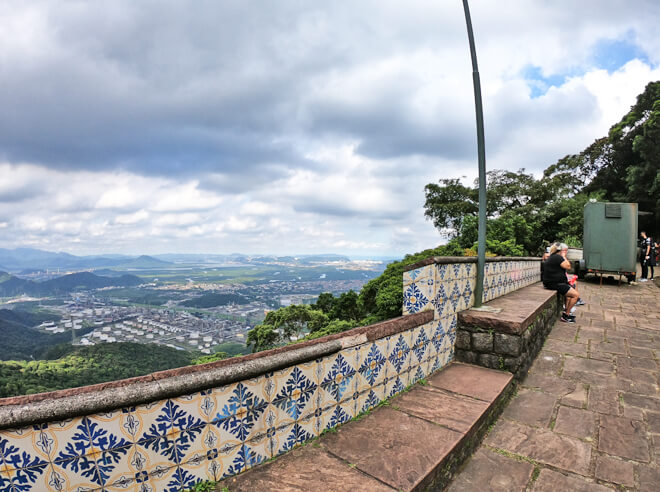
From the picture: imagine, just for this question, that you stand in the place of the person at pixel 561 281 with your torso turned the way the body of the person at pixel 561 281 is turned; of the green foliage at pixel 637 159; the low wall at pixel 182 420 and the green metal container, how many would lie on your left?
2

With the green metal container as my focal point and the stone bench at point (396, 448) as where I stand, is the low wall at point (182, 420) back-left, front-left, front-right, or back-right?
back-left

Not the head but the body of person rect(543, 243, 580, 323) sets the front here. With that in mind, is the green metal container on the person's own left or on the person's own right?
on the person's own left

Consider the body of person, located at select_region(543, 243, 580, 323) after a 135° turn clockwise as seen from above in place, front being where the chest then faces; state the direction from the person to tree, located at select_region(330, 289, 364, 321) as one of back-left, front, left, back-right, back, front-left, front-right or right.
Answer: right

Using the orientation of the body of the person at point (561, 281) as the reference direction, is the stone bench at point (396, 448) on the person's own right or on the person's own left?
on the person's own right

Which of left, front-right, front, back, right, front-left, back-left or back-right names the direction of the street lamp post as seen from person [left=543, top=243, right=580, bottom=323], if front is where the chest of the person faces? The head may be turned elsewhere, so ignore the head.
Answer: right

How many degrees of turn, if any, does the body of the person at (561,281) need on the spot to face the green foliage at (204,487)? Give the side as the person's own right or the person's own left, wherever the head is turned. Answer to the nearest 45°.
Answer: approximately 90° to the person's own right

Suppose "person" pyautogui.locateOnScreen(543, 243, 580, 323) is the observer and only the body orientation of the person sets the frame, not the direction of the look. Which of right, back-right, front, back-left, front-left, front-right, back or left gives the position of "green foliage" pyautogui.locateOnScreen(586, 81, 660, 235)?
left

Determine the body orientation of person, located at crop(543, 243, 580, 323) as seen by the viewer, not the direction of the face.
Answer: to the viewer's right
